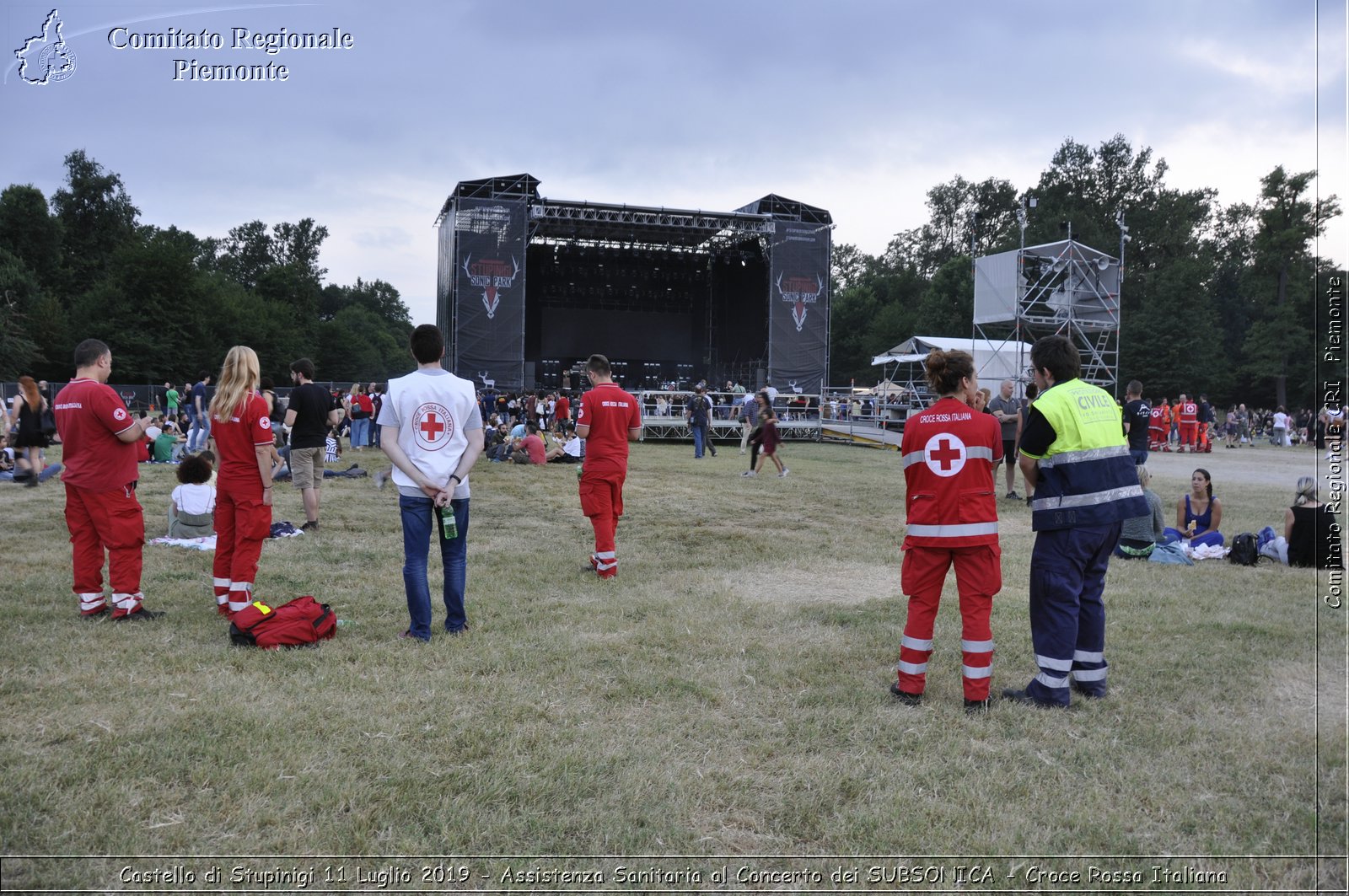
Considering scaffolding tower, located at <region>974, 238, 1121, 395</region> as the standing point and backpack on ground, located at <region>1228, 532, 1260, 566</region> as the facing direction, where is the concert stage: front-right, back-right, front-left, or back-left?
back-right

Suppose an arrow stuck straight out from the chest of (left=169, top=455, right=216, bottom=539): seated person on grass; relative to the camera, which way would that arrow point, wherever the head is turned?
away from the camera

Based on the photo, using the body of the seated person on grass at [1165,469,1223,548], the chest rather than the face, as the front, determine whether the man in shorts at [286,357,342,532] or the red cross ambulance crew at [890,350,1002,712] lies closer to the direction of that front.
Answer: the red cross ambulance crew

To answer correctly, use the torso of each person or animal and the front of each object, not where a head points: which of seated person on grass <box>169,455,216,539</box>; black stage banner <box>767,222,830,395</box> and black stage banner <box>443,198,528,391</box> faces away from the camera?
the seated person on grass

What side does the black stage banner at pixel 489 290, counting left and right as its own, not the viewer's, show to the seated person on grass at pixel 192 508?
front

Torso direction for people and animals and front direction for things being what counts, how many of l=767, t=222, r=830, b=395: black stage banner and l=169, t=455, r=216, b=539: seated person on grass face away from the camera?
1

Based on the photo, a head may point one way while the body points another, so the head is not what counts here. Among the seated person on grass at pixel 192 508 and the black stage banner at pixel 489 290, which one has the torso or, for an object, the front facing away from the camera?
the seated person on grass

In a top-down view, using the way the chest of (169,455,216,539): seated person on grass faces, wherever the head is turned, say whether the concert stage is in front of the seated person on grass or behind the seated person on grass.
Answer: in front

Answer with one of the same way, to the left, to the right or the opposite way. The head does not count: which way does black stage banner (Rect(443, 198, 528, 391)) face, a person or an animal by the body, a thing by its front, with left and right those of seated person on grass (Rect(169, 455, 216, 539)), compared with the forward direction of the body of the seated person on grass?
the opposite way

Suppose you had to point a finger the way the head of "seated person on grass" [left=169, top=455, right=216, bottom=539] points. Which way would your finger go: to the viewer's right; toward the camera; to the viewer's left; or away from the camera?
away from the camera

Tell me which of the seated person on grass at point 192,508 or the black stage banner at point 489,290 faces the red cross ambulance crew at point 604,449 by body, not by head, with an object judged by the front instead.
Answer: the black stage banner

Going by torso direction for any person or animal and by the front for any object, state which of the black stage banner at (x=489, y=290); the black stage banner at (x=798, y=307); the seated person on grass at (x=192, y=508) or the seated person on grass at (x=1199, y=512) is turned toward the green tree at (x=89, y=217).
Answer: the seated person on grass at (x=192, y=508)

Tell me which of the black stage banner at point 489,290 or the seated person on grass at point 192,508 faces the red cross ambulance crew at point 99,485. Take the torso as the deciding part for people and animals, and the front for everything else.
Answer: the black stage banner

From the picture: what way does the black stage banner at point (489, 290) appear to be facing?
toward the camera
